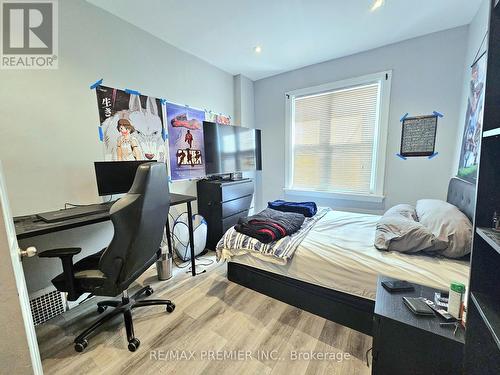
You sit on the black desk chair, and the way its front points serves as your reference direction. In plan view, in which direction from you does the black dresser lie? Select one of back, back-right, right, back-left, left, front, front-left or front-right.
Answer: right

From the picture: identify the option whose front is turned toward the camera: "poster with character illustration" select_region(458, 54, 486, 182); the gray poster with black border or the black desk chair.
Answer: the gray poster with black border

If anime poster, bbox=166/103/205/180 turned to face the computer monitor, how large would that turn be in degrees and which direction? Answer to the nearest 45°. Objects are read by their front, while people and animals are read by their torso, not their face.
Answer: approximately 90° to its right

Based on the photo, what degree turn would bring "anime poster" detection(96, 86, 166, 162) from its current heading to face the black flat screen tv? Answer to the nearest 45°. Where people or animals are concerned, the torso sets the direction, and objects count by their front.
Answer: approximately 45° to its left

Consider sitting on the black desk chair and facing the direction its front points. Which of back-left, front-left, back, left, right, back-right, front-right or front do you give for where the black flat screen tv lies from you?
right

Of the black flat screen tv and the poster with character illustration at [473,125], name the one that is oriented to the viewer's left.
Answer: the poster with character illustration

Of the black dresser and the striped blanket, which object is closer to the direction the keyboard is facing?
the striped blanket

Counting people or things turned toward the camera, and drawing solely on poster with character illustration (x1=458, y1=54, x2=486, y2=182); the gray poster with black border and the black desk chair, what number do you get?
1

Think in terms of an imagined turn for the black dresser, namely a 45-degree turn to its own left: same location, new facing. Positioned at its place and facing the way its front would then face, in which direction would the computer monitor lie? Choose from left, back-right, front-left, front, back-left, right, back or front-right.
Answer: back-right

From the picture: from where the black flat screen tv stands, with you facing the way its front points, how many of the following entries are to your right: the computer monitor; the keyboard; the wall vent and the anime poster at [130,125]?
4

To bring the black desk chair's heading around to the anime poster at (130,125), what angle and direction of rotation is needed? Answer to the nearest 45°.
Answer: approximately 45° to its right

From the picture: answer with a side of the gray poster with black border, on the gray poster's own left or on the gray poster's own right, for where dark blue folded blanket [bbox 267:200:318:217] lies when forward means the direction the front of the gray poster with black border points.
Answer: on the gray poster's own right

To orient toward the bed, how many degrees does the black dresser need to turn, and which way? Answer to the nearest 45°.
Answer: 0° — it already faces it

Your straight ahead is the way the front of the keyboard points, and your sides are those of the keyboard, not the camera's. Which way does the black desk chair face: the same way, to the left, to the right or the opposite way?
the opposite way
